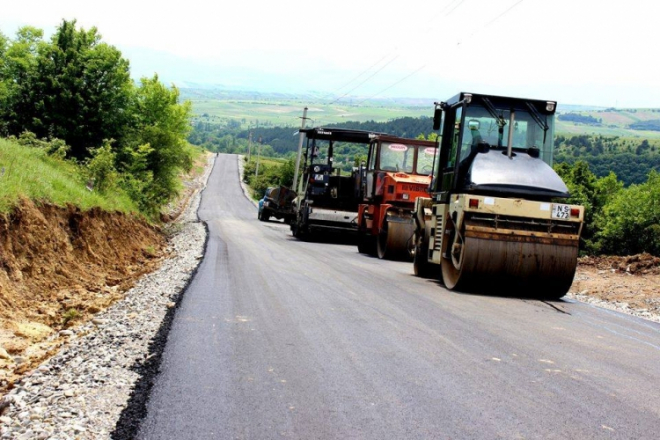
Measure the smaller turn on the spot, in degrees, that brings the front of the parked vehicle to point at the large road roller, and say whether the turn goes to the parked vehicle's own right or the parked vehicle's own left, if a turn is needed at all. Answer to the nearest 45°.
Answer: approximately 180°

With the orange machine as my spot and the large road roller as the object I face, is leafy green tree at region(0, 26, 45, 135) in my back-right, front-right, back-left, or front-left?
back-right
